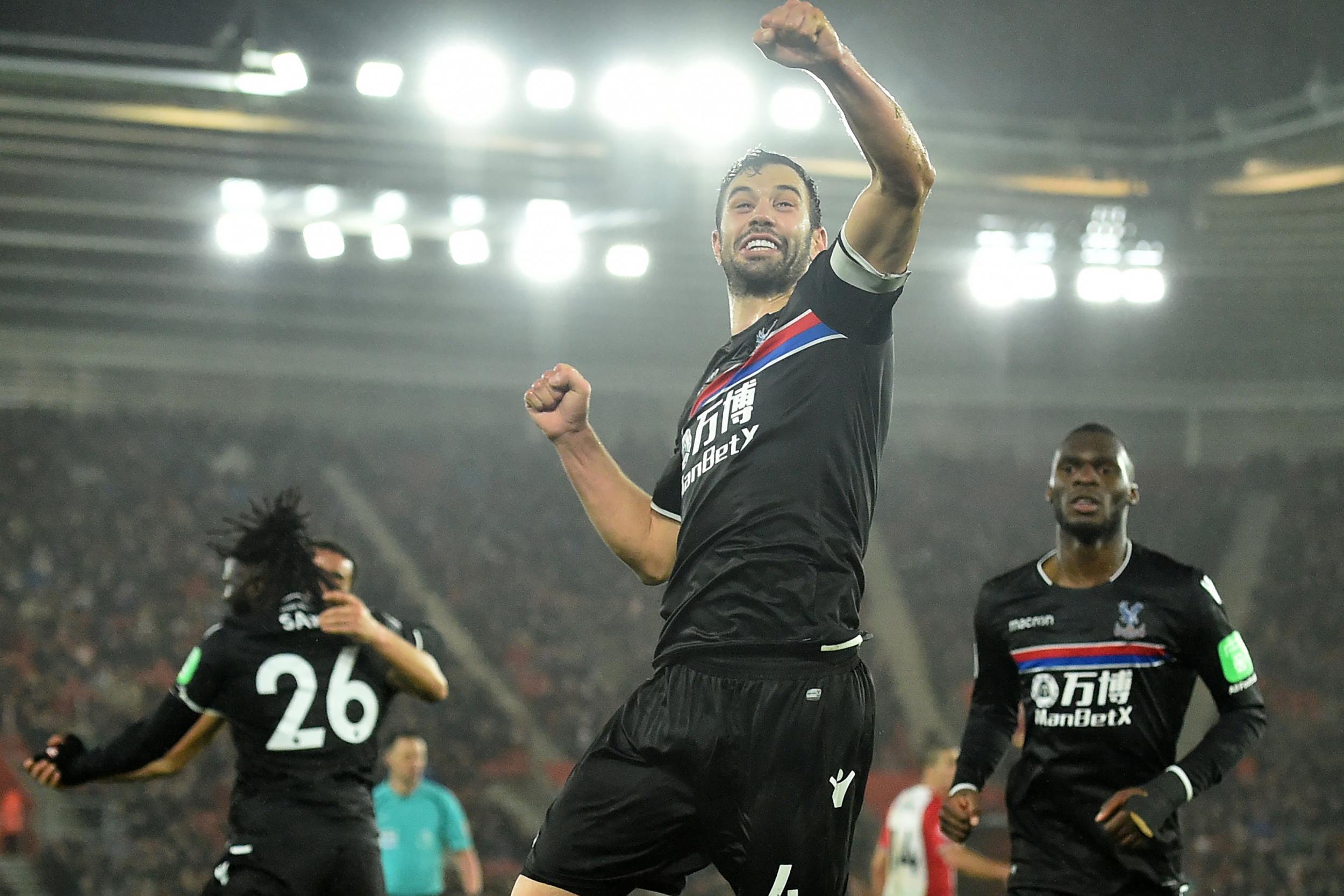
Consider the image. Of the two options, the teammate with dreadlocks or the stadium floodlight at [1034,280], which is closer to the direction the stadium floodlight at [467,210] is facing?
the teammate with dreadlocks

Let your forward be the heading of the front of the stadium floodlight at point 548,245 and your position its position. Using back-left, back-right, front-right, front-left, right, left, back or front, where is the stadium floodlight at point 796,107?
front-left
